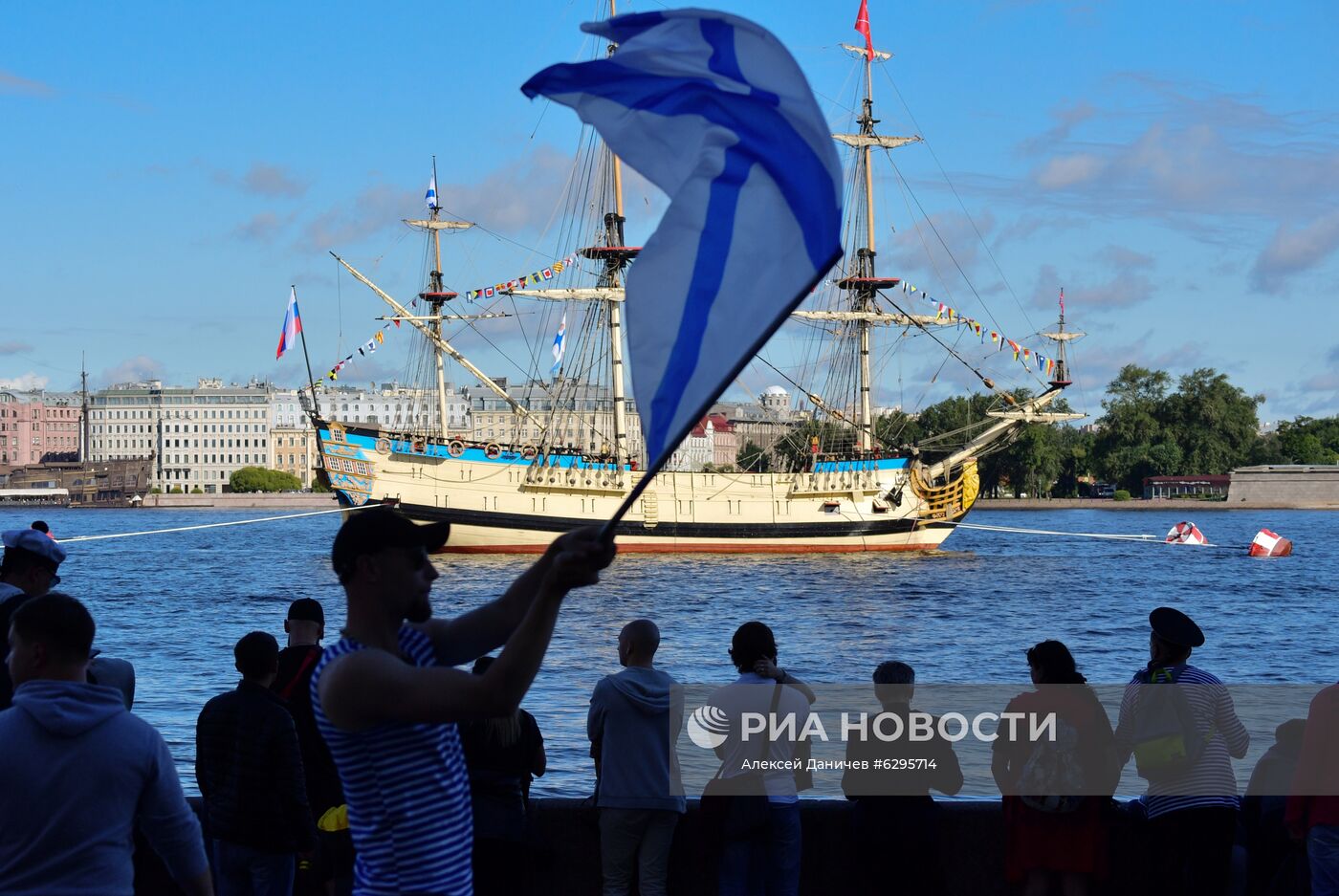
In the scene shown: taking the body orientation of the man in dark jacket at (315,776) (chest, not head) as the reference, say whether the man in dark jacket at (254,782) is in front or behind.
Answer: behind

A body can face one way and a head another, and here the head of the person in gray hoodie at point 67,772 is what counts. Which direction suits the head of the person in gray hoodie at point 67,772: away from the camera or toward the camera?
away from the camera

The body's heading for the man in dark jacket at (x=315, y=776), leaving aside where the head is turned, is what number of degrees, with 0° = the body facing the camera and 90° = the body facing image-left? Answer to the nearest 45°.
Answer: approximately 180°

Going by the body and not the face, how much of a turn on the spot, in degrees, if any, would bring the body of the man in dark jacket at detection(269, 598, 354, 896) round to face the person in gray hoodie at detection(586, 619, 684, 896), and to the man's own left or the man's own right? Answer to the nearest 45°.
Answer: approximately 90° to the man's own right

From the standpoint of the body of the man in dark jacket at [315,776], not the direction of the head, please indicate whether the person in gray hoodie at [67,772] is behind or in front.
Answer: behind
